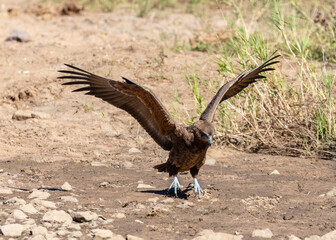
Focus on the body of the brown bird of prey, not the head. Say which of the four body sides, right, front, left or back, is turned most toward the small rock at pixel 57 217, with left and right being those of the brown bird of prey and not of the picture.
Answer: right

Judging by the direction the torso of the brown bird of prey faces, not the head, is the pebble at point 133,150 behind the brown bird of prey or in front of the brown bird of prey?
behind

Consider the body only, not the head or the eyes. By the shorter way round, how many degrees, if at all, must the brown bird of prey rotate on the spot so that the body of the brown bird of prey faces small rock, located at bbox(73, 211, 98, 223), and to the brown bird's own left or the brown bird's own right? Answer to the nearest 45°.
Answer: approximately 90° to the brown bird's own right

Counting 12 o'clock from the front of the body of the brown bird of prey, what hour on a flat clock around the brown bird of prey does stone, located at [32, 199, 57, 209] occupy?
The stone is roughly at 3 o'clock from the brown bird of prey.

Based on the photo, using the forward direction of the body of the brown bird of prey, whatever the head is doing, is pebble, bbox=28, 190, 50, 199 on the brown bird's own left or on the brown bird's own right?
on the brown bird's own right

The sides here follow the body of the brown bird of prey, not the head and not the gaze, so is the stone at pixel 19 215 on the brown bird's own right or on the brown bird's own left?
on the brown bird's own right

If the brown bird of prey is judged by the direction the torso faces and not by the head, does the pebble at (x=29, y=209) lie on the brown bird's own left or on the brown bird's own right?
on the brown bird's own right

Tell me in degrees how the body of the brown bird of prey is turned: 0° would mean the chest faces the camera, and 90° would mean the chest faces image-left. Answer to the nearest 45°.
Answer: approximately 315°

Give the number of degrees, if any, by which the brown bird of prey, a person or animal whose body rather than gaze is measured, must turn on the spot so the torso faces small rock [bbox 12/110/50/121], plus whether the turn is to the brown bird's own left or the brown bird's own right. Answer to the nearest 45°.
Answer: approximately 180°

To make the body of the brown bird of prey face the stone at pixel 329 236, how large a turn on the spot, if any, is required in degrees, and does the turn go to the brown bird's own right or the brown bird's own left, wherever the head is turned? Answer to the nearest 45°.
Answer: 0° — it already faces it

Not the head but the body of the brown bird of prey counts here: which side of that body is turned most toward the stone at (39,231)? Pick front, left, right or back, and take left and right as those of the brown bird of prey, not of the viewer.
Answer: right

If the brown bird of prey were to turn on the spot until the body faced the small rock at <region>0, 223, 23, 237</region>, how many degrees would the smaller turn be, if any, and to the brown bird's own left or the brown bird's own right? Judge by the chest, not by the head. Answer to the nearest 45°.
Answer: approximately 90° to the brown bird's own right

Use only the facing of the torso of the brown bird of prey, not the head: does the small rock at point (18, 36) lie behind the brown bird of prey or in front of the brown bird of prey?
behind

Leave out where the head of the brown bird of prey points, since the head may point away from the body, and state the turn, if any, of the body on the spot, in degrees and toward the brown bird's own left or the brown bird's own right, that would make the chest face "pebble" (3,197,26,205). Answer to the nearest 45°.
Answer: approximately 90° to the brown bird's own right

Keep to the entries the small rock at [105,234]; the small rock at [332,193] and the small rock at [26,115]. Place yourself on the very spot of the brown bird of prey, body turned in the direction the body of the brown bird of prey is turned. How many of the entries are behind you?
1

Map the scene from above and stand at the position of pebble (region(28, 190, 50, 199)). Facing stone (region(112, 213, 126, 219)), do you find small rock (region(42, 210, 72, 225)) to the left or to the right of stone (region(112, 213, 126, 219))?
right

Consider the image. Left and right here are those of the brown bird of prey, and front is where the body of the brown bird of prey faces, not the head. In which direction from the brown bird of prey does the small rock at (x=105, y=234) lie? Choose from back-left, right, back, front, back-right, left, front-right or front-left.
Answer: front-right

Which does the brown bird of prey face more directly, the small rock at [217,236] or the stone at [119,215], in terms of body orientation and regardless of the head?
the small rock

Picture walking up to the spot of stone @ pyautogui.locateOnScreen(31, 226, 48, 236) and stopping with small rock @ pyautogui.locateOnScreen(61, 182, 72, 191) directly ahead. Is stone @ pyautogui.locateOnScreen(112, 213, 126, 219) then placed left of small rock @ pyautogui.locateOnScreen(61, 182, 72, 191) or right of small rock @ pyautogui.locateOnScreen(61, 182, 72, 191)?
right

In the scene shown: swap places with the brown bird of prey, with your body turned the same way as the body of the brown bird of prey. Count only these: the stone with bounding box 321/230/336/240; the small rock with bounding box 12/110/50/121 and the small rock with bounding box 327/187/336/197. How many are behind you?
1
